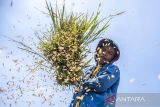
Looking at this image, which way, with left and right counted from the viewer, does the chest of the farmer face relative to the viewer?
facing the viewer and to the left of the viewer
